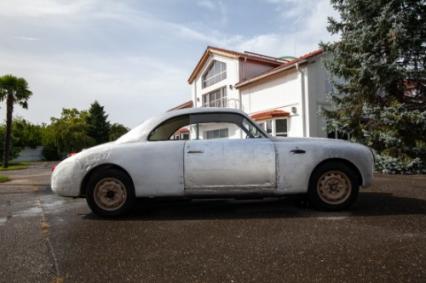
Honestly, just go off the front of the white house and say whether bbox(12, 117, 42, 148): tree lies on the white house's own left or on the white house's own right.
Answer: on the white house's own right

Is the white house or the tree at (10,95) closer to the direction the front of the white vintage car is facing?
the white house

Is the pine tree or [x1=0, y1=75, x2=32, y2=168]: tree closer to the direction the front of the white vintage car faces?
the pine tree

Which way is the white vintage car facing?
to the viewer's right

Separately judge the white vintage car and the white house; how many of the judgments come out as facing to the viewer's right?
1

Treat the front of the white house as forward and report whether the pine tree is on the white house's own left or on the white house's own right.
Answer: on the white house's own left

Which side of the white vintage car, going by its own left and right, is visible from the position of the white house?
left

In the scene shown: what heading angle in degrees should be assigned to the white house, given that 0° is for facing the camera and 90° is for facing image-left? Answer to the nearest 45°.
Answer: approximately 45°

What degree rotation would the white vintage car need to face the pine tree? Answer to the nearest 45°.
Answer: approximately 45° to its left
